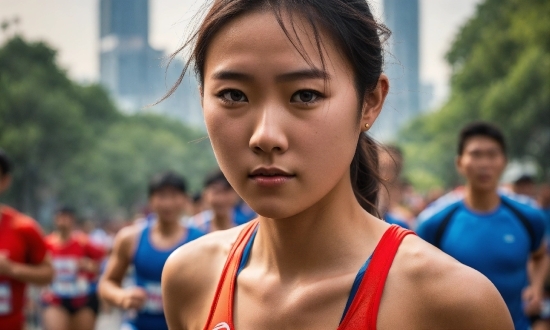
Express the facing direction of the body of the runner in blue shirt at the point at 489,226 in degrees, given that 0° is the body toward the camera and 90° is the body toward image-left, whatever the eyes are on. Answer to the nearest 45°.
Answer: approximately 0°

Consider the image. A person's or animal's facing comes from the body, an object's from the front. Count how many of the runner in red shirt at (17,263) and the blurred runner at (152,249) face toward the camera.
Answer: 2

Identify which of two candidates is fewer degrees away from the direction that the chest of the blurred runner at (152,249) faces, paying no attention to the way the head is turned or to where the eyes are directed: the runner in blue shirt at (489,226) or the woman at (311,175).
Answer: the woman

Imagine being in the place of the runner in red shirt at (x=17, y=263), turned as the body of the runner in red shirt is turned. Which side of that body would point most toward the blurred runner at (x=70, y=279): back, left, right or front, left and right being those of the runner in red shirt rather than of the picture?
back

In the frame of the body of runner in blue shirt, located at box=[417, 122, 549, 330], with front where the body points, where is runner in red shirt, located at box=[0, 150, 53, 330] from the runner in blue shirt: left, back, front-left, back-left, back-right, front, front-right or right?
right

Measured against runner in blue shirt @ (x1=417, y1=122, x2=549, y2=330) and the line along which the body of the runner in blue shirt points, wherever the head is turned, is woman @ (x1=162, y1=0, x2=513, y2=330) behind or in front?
in front

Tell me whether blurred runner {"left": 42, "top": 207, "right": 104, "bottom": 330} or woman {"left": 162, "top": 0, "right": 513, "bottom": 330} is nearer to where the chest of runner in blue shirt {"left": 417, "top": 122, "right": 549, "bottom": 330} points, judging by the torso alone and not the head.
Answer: the woman

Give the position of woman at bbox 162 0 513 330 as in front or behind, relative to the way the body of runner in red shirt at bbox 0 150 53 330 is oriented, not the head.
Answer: in front

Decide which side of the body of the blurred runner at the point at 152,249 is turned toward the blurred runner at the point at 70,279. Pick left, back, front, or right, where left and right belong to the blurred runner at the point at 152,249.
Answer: back

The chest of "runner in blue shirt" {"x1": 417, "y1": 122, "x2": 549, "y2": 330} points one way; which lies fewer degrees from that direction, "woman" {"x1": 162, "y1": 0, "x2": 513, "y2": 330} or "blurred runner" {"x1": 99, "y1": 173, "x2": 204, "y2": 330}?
the woman
